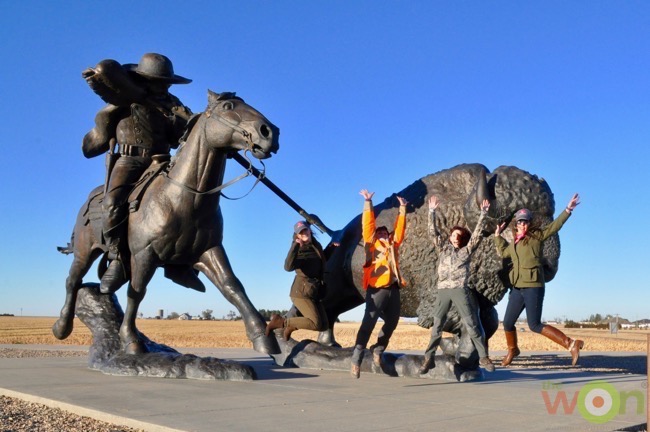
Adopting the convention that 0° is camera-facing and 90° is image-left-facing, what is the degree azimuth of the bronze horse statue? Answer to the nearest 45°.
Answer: approximately 315°

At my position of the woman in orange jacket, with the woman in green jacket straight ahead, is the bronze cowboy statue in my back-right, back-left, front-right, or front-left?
back-left

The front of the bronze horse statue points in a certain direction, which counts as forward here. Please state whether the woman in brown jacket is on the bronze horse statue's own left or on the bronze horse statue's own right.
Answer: on the bronze horse statue's own left
